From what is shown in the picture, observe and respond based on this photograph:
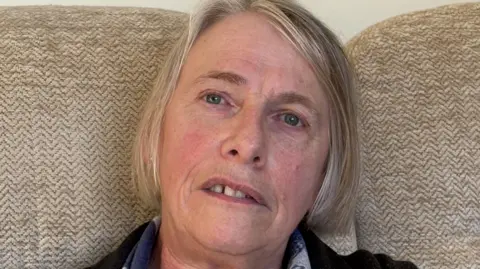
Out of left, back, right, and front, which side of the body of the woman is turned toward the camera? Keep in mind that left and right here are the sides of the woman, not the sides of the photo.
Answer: front

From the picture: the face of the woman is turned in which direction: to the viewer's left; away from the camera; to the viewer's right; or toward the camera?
toward the camera
